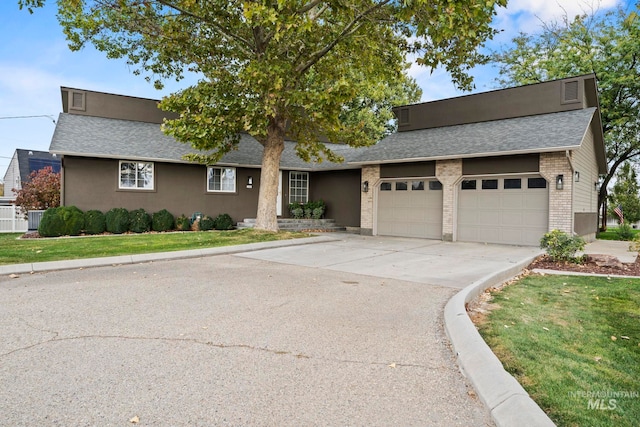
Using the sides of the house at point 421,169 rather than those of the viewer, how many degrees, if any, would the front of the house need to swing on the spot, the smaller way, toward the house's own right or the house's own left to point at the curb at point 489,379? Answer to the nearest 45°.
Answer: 0° — it already faces it

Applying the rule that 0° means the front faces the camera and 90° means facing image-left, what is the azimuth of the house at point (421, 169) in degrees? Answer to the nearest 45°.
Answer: approximately 0°

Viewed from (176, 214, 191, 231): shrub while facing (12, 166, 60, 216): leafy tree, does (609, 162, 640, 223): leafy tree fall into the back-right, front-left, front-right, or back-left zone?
back-right

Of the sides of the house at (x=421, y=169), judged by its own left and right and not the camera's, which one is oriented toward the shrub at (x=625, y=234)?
left

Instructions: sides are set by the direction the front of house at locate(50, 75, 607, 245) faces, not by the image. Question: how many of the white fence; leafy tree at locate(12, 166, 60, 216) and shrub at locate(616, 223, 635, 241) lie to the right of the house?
2

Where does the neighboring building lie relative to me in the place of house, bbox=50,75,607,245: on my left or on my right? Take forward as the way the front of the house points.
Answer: on my right

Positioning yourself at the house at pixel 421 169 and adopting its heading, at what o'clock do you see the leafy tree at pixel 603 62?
The leafy tree is roughly at 8 o'clock from the house.

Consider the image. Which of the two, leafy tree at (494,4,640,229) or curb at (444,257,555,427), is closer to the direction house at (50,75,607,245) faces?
the curb

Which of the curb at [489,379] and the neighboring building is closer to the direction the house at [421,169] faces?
the curb
